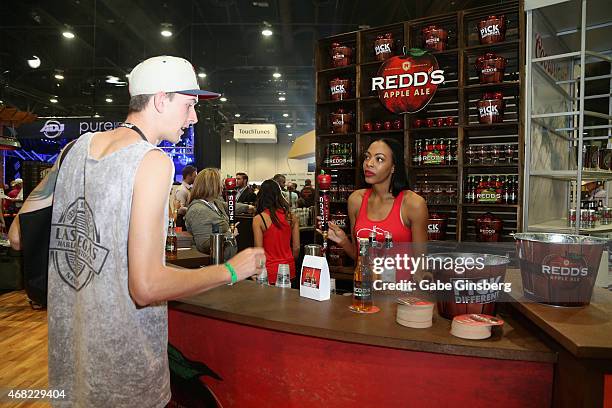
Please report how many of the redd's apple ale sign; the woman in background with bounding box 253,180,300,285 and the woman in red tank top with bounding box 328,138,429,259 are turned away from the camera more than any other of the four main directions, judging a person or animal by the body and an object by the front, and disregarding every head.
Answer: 1

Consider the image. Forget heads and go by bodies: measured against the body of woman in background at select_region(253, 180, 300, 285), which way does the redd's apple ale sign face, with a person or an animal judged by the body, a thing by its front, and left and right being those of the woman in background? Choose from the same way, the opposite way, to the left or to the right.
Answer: the opposite way

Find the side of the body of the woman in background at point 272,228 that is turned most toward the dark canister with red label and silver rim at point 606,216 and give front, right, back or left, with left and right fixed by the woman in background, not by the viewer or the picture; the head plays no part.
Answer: right

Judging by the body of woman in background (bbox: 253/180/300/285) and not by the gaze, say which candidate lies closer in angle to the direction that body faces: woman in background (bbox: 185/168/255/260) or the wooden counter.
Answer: the woman in background

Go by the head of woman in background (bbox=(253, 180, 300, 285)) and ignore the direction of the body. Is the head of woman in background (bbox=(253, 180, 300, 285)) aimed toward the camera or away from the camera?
away from the camera

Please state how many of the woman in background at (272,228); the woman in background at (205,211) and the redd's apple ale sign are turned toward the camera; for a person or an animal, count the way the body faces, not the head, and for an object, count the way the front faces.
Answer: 1

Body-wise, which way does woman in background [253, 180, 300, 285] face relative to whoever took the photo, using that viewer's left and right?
facing away from the viewer

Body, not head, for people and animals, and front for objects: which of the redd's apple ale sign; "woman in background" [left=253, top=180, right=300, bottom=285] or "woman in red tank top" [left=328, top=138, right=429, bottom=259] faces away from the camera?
the woman in background

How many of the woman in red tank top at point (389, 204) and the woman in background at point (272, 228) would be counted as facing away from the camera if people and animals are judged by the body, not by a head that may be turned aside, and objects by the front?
1

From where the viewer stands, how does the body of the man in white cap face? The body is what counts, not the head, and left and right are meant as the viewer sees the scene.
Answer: facing away from the viewer and to the right of the viewer

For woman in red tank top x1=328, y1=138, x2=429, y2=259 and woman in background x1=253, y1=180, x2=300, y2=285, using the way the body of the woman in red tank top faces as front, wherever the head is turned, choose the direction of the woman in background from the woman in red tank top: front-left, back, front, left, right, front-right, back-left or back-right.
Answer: right

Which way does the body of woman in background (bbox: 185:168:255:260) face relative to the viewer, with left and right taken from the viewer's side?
facing away from the viewer and to the right of the viewer

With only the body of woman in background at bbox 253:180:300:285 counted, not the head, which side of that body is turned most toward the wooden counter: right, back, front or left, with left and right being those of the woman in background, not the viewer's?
back
